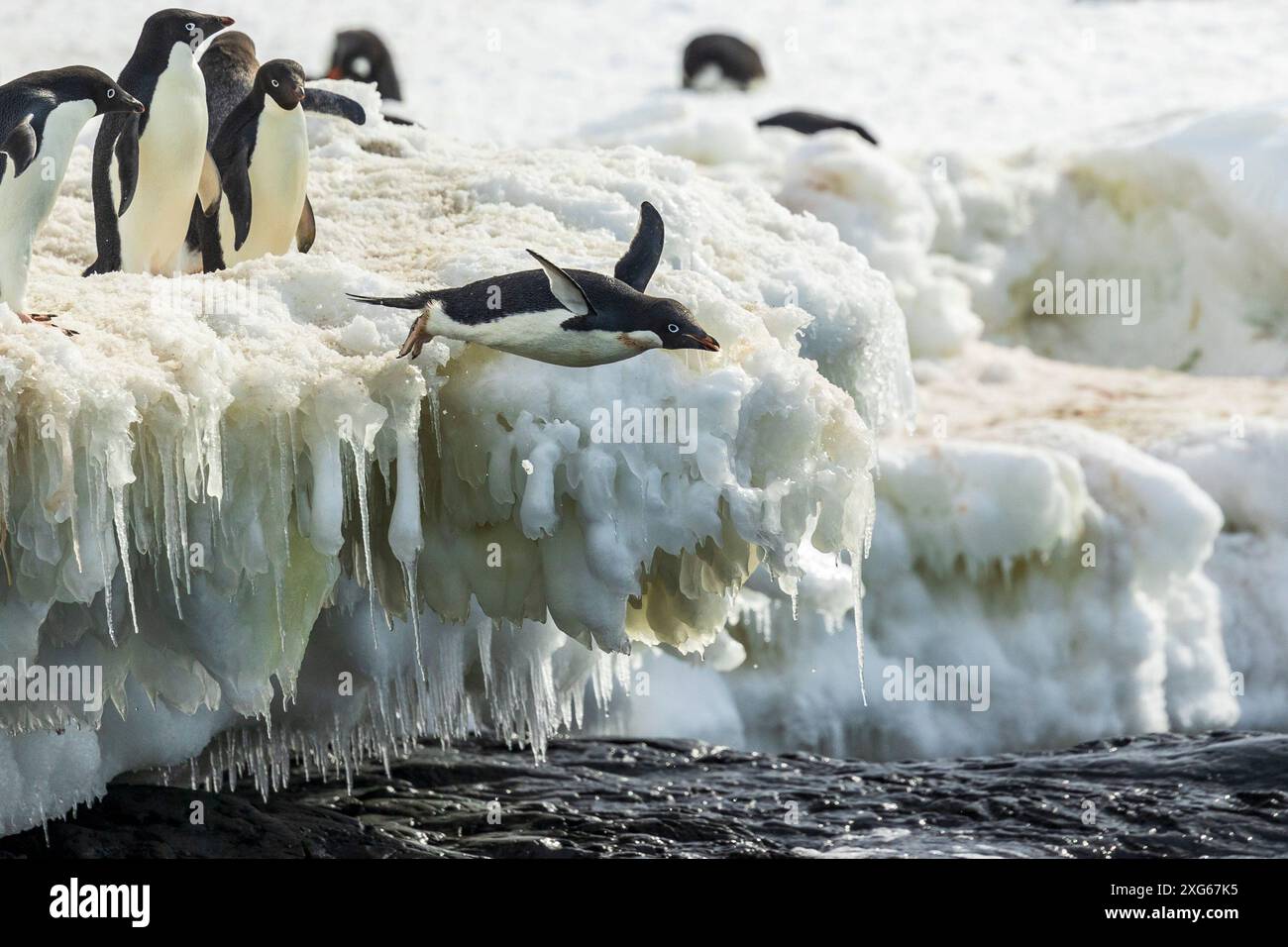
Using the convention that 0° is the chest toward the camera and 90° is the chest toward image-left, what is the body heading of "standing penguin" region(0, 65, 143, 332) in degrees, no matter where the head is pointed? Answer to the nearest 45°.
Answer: approximately 270°

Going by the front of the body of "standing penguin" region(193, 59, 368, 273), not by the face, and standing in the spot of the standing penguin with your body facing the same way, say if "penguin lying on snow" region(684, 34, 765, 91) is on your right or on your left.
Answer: on your left

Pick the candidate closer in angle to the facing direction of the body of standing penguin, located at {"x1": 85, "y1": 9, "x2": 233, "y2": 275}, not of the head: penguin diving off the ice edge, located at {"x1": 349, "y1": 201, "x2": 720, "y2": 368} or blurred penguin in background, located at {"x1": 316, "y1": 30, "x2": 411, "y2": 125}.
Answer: the penguin diving off the ice edge

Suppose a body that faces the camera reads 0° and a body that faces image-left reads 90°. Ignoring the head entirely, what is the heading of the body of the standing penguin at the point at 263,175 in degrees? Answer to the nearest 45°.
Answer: approximately 315°

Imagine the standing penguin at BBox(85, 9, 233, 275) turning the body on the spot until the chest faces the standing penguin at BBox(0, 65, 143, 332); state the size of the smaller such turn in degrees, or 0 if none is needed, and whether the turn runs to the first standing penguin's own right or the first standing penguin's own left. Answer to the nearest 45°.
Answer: approximately 90° to the first standing penguin's own right

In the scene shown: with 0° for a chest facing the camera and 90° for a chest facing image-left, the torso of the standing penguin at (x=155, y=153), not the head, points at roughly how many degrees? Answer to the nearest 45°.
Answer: approximately 315°

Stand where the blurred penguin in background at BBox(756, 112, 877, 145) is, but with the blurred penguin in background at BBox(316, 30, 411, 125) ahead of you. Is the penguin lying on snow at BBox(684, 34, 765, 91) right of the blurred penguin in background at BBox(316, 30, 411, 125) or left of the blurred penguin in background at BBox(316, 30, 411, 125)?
right

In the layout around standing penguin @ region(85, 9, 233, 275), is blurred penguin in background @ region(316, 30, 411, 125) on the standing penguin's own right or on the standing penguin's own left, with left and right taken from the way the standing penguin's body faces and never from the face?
on the standing penguin's own left

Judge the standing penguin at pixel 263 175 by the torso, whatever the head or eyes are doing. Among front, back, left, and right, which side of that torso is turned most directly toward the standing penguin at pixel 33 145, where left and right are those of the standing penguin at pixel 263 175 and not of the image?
right
